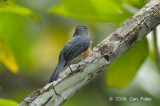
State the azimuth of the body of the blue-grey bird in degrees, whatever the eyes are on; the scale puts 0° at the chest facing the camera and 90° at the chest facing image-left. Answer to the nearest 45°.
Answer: approximately 225°

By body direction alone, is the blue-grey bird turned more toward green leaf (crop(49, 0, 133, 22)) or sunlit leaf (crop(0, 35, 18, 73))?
the green leaf

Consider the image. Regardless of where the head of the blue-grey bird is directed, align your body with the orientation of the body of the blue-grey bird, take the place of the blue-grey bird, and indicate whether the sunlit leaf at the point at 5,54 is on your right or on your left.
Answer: on your left
